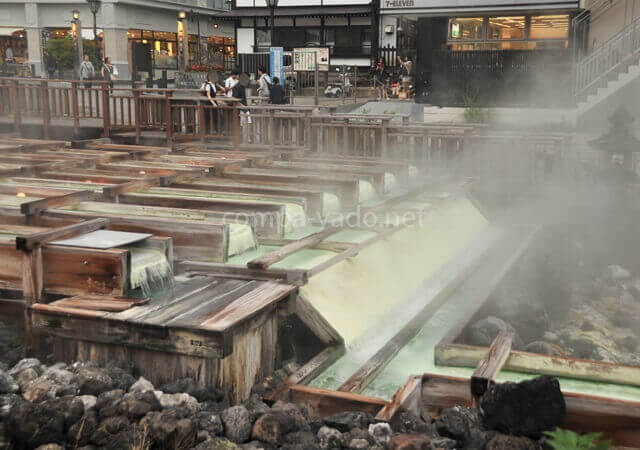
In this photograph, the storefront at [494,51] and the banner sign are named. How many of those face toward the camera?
2

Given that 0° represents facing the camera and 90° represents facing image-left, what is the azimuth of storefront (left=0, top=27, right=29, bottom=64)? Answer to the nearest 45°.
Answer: approximately 0°

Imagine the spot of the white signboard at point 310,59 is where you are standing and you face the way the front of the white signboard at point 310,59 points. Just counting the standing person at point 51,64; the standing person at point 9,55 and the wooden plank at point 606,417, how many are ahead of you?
1

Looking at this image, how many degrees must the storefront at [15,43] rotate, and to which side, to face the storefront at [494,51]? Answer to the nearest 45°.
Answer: approximately 45° to its left

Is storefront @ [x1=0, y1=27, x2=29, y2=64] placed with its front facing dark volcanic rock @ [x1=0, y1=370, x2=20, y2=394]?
yes

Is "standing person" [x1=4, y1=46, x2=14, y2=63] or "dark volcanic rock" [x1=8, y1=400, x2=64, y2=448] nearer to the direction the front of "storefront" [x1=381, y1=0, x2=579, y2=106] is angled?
the dark volcanic rock

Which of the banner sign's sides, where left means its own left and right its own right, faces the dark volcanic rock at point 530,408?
front

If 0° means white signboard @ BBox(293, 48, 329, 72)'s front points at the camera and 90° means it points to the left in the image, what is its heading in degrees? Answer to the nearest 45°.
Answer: approximately 0°

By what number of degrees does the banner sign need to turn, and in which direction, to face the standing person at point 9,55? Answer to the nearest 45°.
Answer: approximately 135° to its right

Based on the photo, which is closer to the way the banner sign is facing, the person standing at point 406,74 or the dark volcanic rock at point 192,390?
the dark volcanic rock

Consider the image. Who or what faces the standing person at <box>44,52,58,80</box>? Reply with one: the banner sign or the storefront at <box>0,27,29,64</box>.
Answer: the storefront

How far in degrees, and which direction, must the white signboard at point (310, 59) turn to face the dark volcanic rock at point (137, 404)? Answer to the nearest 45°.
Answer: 0° — it already faces it

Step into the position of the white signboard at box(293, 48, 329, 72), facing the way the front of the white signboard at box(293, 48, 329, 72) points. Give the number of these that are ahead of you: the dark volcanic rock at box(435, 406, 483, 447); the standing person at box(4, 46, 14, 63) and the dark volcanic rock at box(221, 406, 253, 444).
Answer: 2
